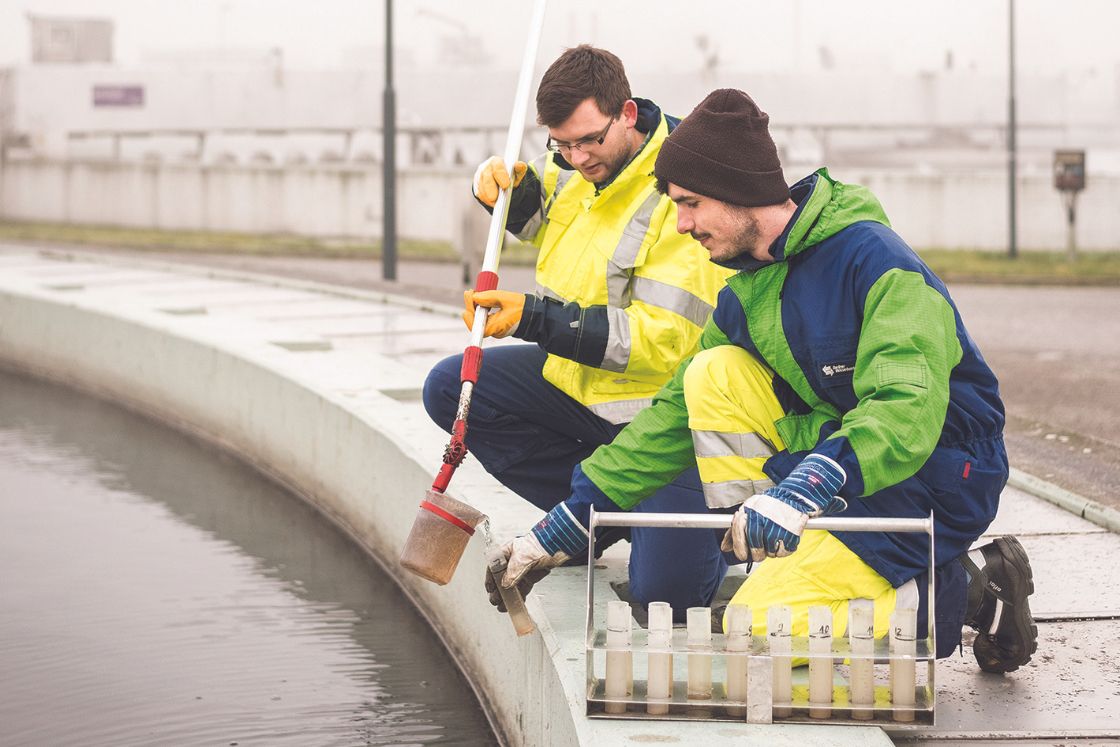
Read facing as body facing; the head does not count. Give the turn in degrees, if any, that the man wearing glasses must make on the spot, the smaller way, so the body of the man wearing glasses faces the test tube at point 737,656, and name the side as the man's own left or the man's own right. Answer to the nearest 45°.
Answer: approximately 45° to the man's own left

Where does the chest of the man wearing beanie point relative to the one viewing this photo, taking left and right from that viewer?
facing the viewer and to the left of the viewer

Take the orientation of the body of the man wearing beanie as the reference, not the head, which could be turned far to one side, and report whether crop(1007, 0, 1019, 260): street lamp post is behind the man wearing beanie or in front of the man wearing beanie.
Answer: behind

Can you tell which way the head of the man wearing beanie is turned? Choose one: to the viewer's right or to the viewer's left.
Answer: to the viewer's left

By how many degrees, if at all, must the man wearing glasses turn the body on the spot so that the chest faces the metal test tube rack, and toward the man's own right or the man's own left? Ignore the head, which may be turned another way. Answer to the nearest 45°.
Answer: approximately 45° to the man's own left

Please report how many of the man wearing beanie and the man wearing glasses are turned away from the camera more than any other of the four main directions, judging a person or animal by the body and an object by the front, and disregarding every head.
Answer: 0

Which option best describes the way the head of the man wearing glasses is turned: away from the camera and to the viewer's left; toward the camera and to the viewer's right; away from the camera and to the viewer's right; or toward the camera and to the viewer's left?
toward the camera and to the viewer's left

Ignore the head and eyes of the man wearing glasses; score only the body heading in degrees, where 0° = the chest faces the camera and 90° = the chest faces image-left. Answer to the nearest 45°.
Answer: approximately 45°

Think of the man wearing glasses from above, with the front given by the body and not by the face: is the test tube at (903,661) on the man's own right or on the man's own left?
on the man's own left
